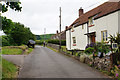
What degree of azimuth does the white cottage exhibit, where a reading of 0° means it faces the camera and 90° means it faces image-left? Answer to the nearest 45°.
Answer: approximately 45°
